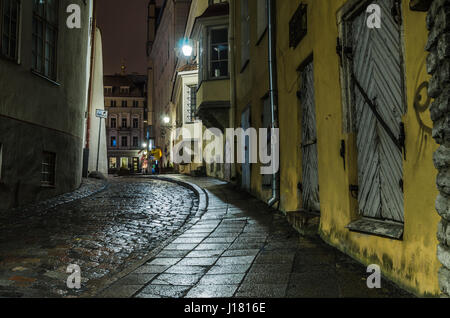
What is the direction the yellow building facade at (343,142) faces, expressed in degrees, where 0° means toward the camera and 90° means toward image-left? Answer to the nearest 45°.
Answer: approximately 45°
